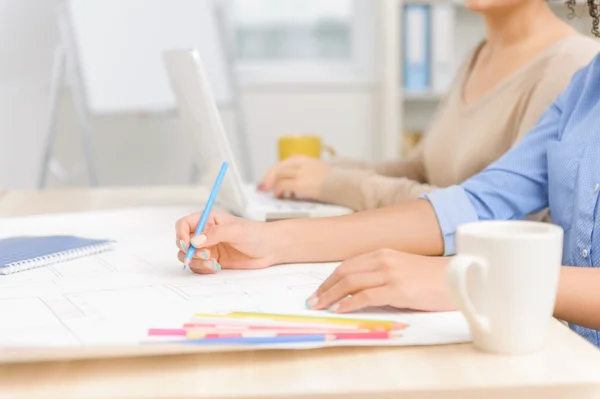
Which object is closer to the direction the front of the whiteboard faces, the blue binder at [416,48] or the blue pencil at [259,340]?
the blue pencil

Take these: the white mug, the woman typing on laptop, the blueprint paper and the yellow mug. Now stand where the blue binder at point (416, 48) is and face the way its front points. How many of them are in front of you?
4

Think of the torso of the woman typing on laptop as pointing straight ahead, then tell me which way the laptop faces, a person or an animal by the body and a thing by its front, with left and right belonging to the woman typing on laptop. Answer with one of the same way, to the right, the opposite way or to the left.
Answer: the opposite way

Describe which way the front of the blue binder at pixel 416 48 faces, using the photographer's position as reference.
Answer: facing the viewer

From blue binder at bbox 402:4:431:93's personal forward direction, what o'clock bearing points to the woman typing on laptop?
The woman typing on laptop is roughly at 12 o'clock from the blue binder.

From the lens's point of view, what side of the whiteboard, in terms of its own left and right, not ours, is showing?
front

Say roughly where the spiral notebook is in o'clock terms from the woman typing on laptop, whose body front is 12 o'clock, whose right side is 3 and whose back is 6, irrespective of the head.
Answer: The spiral notebook is roughly at 12 o'clock from the woman typing on laptop.

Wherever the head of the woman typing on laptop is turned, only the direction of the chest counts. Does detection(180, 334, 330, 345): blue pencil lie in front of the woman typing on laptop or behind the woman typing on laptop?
in front

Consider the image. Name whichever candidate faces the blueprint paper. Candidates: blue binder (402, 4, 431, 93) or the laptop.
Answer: the blue binder

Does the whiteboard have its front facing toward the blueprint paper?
yes

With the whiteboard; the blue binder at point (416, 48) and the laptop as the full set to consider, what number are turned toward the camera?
2

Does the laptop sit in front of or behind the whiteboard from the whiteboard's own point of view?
in front

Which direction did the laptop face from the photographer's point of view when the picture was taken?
facing away from the viewer and to the right of the viewer

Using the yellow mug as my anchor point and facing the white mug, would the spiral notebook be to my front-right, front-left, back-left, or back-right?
front-right

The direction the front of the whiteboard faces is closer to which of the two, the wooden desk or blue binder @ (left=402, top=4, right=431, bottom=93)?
the wooden desk
